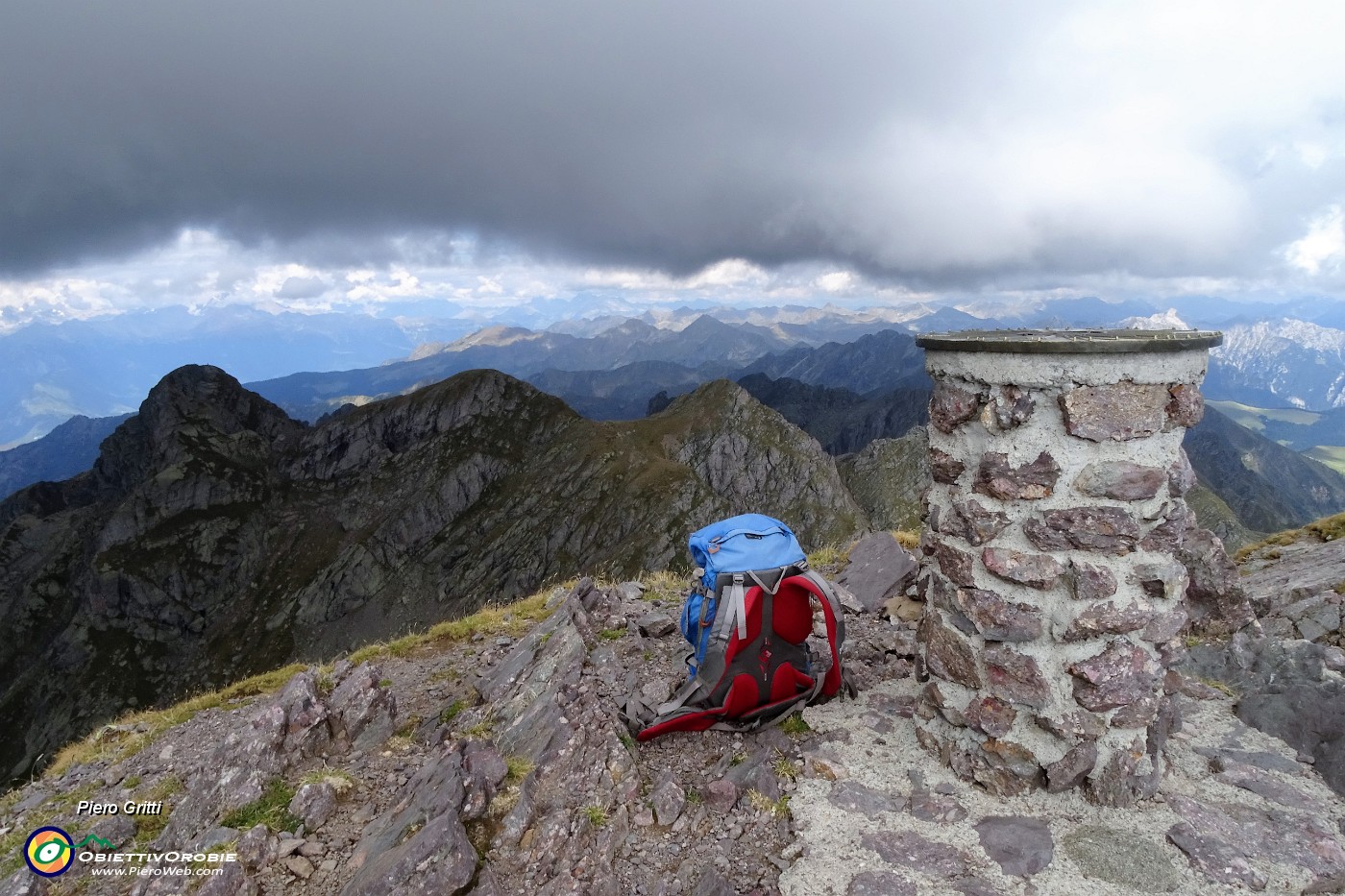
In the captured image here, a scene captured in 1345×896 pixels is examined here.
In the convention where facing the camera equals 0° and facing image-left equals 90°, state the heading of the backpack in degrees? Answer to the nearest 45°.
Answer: approximately 135°
